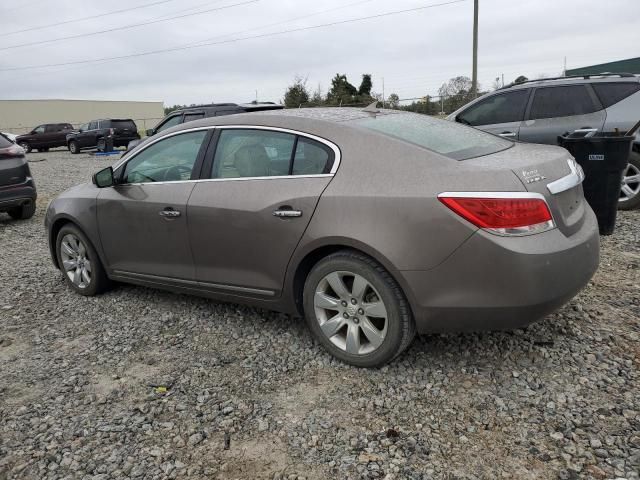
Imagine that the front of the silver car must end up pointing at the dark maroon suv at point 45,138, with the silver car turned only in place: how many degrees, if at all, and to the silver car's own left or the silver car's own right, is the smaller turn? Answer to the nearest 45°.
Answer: approximately 45° to the silver car's own right

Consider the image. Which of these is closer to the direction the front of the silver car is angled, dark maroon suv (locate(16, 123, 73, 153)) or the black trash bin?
the dark maroon suv

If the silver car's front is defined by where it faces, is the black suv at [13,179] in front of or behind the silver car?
in front

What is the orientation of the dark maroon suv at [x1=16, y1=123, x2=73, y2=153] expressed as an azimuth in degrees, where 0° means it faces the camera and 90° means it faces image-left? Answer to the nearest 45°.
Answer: approximately 90°

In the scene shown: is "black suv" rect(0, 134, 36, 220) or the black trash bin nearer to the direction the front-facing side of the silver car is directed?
the black suv

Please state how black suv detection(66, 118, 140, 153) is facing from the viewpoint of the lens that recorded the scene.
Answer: facing away from the viewer and to the left of the viewer

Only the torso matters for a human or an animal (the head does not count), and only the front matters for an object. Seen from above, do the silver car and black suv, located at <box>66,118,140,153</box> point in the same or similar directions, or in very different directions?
same or similar directions

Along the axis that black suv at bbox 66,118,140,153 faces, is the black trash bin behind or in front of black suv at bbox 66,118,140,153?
behind

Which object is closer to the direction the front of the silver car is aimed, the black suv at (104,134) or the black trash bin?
the black suv

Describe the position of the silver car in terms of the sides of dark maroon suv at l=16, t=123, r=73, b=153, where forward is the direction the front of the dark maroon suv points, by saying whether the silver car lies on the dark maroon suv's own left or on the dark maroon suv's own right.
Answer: on the dark maroon suv's own left

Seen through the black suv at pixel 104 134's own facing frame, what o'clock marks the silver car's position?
The silver car is roughly at 7 o'clock from the black suv.

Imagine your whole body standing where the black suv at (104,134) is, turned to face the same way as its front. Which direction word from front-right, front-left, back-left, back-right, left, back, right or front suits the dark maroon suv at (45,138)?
front

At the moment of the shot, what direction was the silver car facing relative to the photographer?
facing to the left of the viewer
